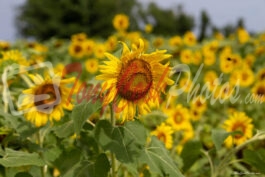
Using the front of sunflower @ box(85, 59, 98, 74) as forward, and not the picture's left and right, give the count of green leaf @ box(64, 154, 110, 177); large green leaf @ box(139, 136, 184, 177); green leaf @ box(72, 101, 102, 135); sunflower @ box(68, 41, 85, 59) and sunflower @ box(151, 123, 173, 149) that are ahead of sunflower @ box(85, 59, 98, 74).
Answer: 4

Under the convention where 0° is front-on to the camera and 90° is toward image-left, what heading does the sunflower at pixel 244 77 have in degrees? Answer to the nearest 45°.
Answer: approximately 0°

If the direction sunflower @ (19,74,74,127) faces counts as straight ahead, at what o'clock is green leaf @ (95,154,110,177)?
The green leaf is roughly at 11 o'clock from the sunflower.

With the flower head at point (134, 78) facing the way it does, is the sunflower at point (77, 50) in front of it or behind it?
behind

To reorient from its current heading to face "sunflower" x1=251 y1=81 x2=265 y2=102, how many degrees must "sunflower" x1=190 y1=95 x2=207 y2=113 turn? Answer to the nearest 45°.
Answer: approximately 90° to its left
